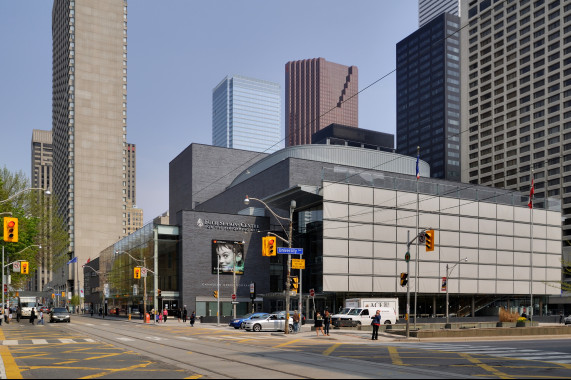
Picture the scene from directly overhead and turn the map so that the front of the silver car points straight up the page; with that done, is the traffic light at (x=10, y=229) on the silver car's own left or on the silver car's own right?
on the silver car's own left

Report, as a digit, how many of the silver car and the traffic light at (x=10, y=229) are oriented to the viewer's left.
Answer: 1

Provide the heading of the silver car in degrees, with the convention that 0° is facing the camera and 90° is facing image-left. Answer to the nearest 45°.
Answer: approximately 90°

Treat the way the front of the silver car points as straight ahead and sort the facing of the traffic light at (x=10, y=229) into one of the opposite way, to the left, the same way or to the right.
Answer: to the left

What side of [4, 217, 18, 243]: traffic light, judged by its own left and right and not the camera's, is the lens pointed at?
front
